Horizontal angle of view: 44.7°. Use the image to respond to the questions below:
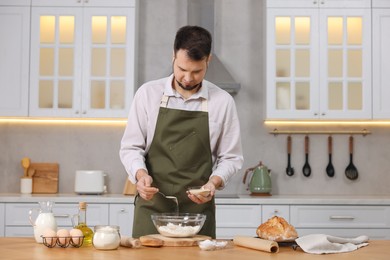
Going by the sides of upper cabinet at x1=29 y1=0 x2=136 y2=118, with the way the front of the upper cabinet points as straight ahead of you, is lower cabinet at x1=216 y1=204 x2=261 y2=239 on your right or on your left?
on your left

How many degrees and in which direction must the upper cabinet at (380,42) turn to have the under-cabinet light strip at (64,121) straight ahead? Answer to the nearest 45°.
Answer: approximately 90° to its right

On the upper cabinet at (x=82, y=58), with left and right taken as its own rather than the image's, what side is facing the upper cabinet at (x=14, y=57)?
right

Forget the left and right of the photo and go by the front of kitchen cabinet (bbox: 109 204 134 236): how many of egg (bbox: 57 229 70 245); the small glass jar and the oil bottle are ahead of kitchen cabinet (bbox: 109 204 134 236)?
3

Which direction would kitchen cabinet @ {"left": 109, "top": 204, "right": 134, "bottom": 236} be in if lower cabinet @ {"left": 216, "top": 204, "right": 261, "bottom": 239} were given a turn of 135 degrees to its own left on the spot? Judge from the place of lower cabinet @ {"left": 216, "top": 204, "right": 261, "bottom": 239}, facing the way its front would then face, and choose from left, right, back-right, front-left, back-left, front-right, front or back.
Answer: back-left

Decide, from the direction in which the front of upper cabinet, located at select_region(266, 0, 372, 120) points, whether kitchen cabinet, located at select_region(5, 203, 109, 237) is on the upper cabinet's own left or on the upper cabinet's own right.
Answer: on the upper cabinet's own right

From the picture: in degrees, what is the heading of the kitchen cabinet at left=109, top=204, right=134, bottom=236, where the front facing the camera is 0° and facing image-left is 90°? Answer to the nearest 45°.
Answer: approximately 0°

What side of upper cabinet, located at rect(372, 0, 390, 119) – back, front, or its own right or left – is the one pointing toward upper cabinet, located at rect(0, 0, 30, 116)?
right

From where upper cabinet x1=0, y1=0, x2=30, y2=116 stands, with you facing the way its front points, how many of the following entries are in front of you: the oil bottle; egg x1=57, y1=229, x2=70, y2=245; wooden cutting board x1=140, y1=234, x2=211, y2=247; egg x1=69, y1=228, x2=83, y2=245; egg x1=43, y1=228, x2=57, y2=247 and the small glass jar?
6

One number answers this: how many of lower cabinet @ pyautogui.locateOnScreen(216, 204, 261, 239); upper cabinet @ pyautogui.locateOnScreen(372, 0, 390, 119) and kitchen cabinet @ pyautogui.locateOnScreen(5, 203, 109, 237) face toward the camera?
3

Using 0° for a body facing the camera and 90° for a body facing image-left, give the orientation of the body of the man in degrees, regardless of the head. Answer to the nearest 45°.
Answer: approximately 0°

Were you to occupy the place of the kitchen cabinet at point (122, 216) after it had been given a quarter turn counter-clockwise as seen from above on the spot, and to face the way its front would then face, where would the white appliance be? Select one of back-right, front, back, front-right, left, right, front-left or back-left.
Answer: back-left
